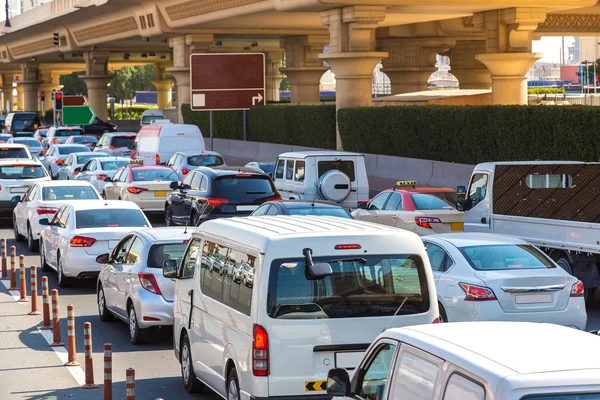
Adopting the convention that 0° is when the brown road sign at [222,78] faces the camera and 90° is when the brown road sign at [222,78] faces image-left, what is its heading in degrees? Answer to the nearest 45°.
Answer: approximately 0°

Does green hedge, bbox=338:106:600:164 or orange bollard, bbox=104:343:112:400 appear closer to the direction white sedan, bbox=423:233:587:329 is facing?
the green hedge

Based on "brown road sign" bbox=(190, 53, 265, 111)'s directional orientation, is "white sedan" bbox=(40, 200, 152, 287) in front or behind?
in front

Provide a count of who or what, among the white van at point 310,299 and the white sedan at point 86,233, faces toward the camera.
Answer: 0

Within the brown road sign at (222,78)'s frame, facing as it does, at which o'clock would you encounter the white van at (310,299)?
The white van is roughly at 12 o'clock from the brown road sign.

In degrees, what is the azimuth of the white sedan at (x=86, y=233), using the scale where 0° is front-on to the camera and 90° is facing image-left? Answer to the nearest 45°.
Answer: approximately 135°

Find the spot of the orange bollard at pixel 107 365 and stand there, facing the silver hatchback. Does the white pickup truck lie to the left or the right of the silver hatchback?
right

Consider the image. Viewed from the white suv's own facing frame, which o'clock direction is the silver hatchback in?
The silver hatchback is roughly at 8 o'clock from the white suv.

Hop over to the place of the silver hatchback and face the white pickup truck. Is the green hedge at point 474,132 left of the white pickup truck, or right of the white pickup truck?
left

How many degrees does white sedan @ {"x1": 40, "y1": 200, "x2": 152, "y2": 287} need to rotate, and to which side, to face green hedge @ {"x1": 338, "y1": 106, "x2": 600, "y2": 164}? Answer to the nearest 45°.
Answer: approximately 90° to its right

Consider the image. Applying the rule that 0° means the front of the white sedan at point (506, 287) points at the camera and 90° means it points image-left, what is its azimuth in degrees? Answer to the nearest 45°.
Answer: approximately 135°

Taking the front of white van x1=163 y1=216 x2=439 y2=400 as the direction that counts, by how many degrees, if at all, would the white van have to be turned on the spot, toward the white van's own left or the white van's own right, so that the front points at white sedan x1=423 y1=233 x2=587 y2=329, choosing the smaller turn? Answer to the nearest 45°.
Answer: approximately 90° to the white van's own right

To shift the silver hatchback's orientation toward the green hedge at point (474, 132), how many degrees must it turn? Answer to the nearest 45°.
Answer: approximately 90° to its right

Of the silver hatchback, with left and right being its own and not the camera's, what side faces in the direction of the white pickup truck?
right

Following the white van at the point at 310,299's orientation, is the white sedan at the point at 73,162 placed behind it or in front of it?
in front
